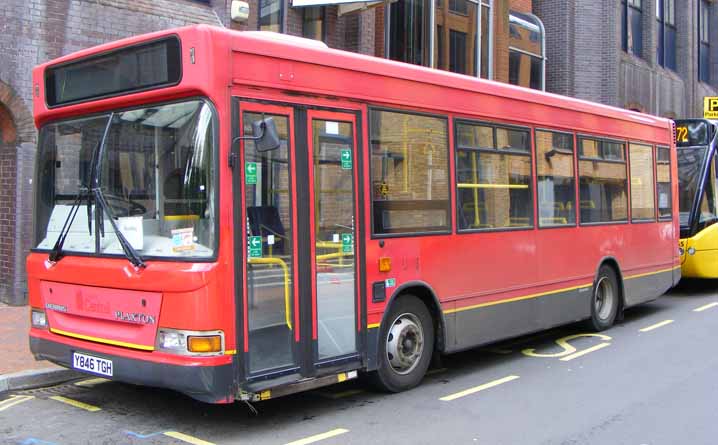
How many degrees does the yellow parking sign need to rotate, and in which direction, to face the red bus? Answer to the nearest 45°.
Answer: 0° — it already faces it

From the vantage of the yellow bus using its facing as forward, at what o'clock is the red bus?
The red bus is roughly at 11 o'clock from the yellow bus.

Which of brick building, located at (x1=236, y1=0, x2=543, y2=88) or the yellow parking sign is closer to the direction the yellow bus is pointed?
the brick building

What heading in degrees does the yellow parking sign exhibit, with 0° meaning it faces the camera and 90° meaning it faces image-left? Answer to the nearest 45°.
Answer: approximately 0°

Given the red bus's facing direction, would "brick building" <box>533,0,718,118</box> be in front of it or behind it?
behind

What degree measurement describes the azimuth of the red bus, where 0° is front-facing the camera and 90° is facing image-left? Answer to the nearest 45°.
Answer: approximately 45°

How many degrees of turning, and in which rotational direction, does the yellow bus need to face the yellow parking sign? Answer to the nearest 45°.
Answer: approximately 135° to its right

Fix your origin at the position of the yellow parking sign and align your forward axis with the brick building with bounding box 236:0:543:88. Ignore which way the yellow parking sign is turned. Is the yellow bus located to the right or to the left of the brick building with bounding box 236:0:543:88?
left

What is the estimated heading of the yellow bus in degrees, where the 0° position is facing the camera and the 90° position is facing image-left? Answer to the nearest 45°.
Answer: approximately 45°

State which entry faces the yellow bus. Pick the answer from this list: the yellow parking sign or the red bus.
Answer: the yellow parking sign
